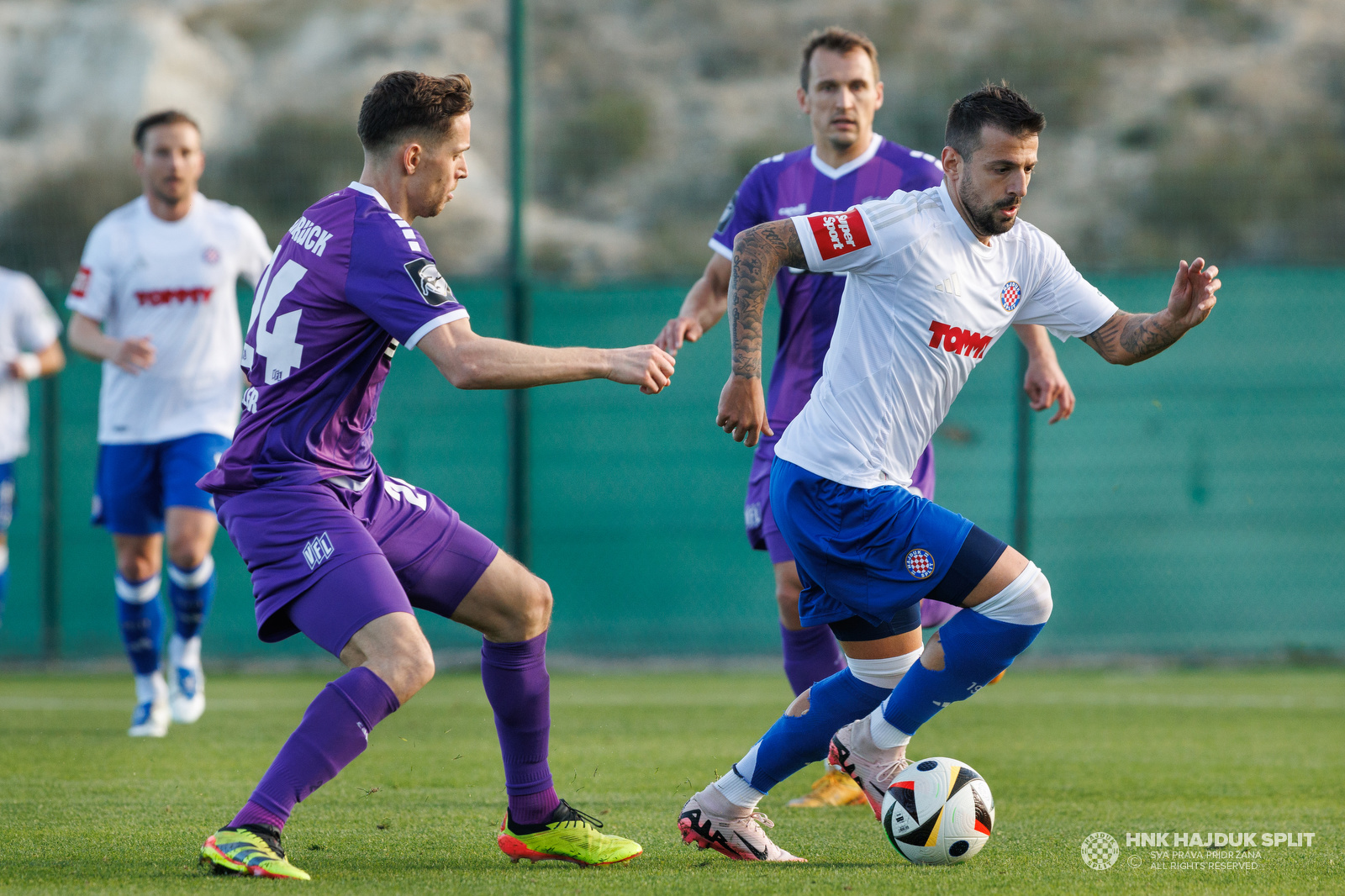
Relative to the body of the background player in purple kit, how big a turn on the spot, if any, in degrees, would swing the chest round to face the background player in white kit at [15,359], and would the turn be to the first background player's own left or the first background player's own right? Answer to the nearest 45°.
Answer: approximately 135° to the first background player's own right

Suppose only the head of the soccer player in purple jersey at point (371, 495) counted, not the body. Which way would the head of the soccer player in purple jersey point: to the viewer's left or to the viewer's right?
to the viewer's right

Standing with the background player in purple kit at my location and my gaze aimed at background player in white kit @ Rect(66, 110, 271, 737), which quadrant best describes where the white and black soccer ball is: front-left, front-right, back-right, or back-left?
back-left

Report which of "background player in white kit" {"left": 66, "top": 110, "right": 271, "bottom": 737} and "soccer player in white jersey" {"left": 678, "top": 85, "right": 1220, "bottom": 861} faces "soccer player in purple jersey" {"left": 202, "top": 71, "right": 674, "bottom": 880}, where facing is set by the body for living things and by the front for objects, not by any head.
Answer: the background player in white kit

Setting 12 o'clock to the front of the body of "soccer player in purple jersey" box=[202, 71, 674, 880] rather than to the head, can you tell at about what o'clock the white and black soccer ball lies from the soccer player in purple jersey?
The white and black soccer ball is roughly at 12 o'clock from the soccer player in purple jersey.

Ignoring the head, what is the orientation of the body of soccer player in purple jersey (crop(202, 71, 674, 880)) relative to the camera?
to the viewer's right

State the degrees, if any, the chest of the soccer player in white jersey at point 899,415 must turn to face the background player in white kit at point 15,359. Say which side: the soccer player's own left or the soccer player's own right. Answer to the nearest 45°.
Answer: approximately 180°

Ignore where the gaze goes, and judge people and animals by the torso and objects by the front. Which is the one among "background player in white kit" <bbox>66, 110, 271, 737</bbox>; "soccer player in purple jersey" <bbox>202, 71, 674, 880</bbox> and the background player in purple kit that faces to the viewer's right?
the soccer player in purple jersey

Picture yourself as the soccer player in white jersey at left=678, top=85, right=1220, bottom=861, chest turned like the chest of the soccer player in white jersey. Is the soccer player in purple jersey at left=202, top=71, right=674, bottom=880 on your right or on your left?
on your right

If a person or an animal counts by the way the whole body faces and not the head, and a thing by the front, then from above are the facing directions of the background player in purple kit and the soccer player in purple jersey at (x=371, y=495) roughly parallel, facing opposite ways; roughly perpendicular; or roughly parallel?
roughly perpendicular

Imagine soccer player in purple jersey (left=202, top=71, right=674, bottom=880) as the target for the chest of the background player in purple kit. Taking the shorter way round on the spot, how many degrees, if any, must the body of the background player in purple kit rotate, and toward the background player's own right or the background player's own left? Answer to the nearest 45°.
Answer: approximately 45° to the background player's own right

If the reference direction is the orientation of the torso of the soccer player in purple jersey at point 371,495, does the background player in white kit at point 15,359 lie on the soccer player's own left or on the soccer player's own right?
on the soccer player's own left
